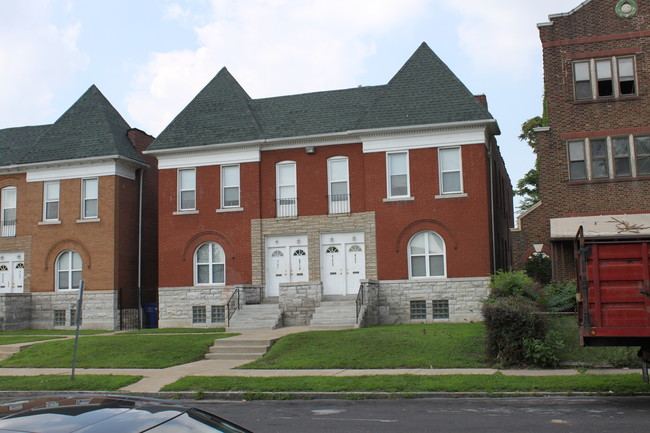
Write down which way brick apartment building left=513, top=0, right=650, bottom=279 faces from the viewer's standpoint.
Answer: facing the viewer

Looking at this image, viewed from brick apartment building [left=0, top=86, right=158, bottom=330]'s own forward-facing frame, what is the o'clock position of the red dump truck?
The red dump truck is roughly at 10 o'clock from the brick apartment building.

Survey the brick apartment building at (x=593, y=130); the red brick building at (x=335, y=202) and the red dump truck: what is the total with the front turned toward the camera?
2

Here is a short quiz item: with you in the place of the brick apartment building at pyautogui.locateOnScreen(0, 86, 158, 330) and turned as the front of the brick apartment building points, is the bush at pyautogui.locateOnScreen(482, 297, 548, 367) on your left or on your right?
on your left

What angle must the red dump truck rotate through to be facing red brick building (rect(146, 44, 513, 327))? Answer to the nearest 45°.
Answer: approximately 135° to its left

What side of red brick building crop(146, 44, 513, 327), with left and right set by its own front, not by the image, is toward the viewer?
front

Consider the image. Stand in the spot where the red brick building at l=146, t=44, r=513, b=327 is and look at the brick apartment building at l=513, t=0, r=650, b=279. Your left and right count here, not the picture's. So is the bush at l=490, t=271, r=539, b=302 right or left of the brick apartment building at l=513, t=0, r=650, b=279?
right

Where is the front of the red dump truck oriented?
to the viewer's right

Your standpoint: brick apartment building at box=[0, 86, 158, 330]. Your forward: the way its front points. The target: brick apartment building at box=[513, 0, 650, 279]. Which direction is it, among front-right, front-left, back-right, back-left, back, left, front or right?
left

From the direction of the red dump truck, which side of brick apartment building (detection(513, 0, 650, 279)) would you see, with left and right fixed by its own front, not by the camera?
front

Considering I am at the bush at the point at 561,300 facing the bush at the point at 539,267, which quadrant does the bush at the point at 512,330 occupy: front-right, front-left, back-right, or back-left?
back-left

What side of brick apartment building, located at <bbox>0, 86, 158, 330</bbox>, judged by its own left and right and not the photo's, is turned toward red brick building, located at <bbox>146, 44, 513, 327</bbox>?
left

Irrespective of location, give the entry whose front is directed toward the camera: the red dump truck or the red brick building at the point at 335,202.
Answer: the red brick building

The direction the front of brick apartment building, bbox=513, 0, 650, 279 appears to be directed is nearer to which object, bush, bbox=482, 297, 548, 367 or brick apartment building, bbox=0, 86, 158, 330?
the bush

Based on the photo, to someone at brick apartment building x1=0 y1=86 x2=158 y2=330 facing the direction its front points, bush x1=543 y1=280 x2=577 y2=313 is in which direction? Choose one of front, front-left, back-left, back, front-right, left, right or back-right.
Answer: left

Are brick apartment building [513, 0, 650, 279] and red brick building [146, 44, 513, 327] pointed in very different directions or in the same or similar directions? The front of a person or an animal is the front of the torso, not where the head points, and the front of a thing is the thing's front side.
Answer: same or similar directions

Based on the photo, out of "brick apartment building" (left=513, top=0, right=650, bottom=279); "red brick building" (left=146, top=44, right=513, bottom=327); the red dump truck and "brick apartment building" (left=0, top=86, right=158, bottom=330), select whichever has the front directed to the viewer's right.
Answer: the red dump truck

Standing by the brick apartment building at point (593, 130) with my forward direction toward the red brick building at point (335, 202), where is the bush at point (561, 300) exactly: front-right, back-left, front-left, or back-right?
front-left
